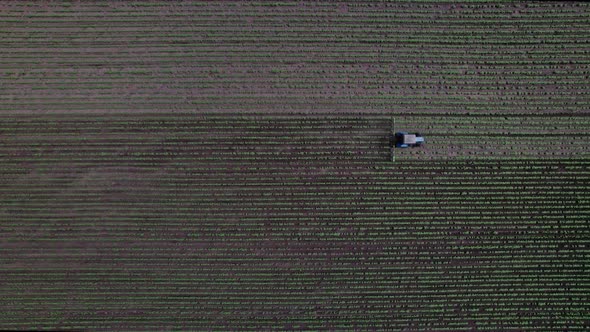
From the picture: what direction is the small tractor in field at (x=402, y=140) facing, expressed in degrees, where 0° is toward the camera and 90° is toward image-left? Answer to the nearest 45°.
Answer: approximately 270°
